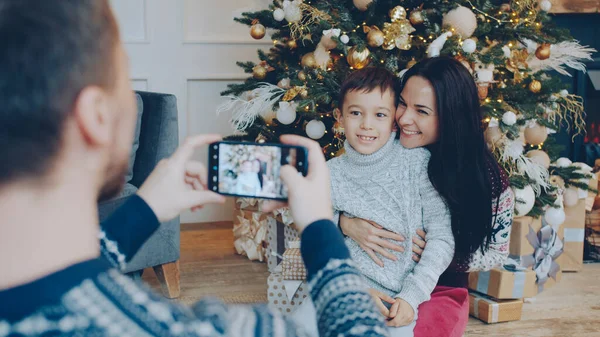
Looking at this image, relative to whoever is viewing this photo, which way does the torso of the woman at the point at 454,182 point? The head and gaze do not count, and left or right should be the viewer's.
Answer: facing the viewer and to the left of the viewer

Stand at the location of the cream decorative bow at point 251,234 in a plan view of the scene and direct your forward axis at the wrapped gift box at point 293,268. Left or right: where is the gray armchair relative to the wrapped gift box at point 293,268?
right

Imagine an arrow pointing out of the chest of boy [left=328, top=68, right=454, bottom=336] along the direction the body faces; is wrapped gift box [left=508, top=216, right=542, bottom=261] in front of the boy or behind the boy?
behind

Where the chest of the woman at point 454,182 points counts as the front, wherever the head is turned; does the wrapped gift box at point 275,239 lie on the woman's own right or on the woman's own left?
on the woman's own right

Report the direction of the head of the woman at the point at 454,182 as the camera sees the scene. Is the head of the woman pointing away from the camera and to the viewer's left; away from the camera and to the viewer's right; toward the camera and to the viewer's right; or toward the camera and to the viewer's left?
toward the camera and to the viewer's left

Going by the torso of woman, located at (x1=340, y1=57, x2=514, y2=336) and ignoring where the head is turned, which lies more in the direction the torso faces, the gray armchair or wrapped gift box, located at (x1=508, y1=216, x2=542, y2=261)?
the gray armchair

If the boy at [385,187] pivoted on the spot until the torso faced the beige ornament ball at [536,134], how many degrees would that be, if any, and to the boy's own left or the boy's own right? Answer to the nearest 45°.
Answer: approximately 135° to the boy's own left

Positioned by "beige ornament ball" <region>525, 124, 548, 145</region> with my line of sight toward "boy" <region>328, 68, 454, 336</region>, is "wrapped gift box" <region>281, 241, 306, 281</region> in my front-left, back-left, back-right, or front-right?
front-right

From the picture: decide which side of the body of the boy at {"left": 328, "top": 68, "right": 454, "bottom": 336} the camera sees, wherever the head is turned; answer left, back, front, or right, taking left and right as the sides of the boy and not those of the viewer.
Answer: front

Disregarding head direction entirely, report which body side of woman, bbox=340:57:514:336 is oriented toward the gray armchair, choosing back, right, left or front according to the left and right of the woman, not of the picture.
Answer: right

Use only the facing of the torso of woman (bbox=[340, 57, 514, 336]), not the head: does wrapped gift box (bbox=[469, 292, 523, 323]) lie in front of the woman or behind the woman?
behind

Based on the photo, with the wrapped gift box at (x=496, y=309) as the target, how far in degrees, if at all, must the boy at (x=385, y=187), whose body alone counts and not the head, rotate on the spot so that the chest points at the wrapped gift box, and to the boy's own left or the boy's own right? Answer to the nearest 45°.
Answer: approximately 135° to the boy's own left

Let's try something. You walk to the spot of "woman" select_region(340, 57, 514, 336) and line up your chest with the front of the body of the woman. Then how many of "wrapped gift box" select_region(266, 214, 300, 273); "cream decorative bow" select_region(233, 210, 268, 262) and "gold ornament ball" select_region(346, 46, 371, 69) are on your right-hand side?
3
